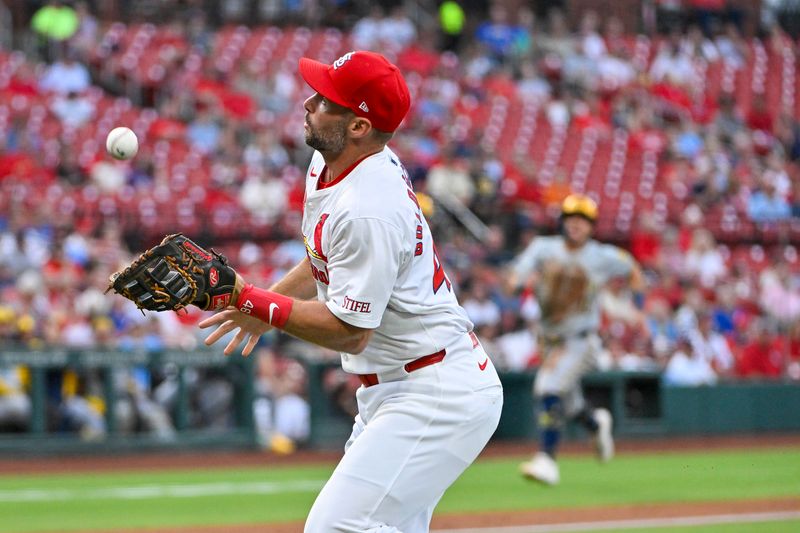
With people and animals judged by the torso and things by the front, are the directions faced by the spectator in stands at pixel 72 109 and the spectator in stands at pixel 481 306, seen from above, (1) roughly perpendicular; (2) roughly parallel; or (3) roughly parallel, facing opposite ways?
roughly parallel

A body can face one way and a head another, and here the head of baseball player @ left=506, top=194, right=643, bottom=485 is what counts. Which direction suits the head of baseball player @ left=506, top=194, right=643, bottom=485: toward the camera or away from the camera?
toward the camera

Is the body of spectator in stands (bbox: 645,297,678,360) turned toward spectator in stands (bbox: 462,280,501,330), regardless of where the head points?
no

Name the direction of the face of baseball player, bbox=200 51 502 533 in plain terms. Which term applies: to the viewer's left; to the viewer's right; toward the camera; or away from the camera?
to the viewer's left

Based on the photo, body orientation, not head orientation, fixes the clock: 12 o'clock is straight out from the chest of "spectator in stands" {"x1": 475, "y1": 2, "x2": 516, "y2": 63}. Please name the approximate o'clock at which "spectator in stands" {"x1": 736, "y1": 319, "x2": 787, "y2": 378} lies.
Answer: "spectator in stands" {"x1": 736, "y1": 319, "x2": 787, "y2": 378} is roughly at 11 o'clock from "spectator in stands" {"x1": 475, "y1": 2, "x2": 516, "y2": 63}.

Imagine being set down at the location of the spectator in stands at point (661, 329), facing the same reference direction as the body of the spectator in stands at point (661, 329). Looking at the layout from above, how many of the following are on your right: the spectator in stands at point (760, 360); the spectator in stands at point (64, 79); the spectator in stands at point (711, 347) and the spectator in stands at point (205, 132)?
2

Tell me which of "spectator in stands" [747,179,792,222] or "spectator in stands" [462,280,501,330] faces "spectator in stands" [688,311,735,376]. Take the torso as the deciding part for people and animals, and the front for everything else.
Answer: "spectator in stands" [747,179,792,222]

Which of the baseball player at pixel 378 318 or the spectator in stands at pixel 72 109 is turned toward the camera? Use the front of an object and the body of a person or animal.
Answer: the spectator in stands

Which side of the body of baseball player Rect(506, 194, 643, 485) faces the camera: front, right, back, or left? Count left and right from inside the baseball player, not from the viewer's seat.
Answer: front

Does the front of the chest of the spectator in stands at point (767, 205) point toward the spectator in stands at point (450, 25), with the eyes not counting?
no

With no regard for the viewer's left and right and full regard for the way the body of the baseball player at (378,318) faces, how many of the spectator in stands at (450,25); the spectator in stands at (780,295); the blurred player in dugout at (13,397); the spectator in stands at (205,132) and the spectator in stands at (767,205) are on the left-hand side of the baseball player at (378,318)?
0

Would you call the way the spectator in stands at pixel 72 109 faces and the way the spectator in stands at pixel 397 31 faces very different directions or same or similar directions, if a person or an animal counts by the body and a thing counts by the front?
same or similar directions

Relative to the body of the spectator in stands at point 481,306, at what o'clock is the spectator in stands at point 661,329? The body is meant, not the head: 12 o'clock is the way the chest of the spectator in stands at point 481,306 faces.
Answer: the spectator in stands at point 661,329 is roughly at 8 o'clock from the spectator in stands at point 481,306.

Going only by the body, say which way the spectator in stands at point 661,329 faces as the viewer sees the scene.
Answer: toward the camera

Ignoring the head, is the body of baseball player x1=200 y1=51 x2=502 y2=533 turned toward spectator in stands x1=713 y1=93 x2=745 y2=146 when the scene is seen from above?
no

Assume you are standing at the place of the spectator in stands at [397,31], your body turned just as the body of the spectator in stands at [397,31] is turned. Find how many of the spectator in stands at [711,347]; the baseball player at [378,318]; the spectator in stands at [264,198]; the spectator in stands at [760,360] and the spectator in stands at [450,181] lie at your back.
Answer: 0

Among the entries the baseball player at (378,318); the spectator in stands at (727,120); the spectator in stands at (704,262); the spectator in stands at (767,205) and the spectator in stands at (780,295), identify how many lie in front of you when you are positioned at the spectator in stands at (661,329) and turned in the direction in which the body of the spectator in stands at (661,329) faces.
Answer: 1

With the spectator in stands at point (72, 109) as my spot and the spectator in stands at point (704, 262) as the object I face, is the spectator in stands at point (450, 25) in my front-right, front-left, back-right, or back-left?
front-left

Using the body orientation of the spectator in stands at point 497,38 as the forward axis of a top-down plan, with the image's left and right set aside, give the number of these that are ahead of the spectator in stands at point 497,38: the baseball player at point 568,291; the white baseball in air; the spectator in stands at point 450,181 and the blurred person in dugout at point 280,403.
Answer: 4

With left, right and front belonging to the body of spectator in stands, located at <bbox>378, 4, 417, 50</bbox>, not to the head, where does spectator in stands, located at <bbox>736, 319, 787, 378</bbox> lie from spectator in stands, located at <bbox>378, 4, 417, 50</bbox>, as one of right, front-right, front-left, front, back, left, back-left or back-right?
front-left

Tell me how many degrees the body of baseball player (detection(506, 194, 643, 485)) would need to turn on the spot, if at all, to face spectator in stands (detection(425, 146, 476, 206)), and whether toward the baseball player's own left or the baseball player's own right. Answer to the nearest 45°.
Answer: approximately 180°

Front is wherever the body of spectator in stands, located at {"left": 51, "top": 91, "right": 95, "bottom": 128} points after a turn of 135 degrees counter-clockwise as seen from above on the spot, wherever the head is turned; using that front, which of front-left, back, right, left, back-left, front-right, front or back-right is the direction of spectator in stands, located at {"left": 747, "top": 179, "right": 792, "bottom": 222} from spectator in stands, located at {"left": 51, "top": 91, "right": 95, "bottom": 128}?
front-right
